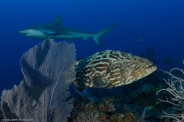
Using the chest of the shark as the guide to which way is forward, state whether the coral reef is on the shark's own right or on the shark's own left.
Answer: on the shark's own left

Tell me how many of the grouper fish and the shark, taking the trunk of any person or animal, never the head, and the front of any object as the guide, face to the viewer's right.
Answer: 1

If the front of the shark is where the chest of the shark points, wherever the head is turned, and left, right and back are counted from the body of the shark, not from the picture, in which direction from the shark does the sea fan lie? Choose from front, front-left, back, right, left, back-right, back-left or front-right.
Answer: left

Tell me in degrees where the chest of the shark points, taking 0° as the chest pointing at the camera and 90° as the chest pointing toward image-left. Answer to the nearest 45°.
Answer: approximately 90°

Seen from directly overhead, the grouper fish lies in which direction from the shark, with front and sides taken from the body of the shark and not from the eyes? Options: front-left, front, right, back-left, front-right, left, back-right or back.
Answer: left

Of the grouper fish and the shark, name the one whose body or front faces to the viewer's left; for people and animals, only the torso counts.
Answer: the shark

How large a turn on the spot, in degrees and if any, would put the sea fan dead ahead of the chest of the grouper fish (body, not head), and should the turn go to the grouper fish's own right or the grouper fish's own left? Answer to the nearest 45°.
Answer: approximately 180°

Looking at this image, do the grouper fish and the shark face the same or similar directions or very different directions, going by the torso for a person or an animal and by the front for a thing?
very different directions

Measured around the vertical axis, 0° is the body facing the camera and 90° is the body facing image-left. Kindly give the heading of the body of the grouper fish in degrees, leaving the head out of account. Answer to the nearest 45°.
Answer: approximately 270°
